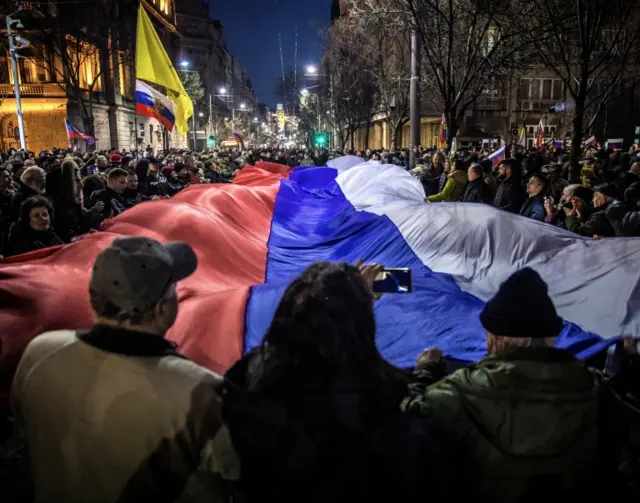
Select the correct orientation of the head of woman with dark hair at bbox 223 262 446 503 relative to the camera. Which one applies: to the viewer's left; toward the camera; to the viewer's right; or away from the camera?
away from the camera

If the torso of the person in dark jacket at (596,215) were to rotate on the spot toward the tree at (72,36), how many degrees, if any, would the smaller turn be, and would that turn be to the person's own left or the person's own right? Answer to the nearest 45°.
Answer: approximately 45° to the person's own right

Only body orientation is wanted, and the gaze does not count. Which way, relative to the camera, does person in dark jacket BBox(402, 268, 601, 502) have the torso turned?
away from the camera

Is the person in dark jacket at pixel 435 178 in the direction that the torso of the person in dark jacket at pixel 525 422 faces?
yes

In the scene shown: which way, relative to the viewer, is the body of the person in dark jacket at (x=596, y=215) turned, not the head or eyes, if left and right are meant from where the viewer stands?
facing to the left of the viewer
